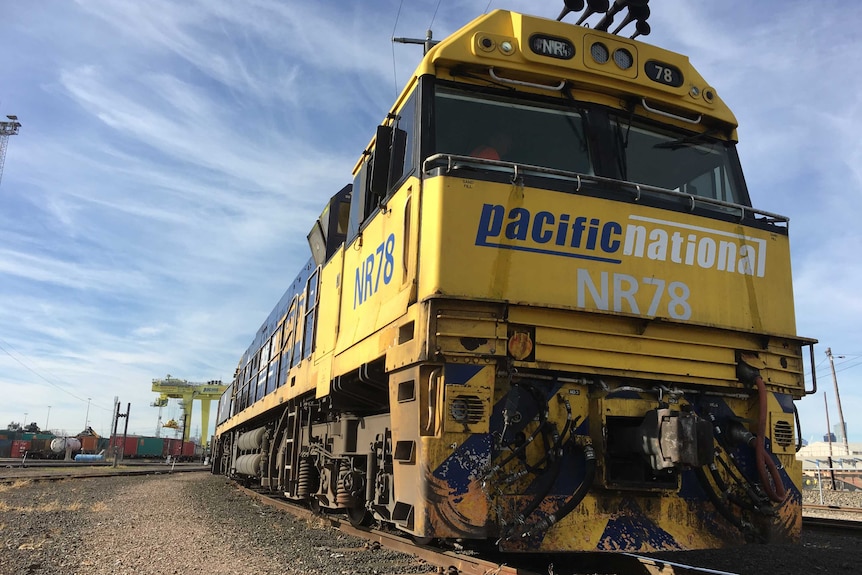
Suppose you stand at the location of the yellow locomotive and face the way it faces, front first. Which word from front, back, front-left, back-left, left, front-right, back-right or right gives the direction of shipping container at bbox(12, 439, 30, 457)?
back

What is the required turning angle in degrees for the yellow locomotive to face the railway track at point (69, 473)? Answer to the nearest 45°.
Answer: approximately 180°

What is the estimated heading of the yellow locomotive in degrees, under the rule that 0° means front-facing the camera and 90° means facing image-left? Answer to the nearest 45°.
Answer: approximately 315°
